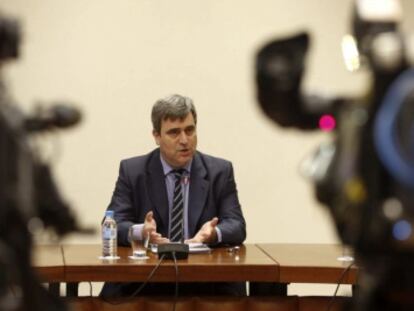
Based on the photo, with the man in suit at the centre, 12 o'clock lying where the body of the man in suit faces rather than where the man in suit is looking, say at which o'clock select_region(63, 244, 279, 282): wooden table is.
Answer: The wooden table is roughly at 12 o'clock from the man in suit.

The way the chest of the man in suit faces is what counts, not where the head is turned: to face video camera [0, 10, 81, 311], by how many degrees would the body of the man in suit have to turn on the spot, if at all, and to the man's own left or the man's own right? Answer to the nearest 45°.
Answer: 0° — they already face it

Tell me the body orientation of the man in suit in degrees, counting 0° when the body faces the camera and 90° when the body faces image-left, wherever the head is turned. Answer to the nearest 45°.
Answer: approximately 0°

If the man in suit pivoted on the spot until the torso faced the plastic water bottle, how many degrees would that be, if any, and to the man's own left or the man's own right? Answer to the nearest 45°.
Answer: approximately 45° to the man's own right

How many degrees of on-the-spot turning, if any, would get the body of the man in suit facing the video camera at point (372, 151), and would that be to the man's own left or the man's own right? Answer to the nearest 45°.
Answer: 0° — they already face it
